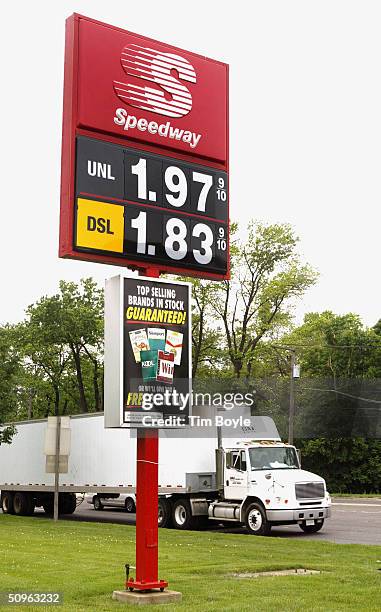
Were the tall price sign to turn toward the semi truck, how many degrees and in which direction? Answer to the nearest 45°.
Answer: approximately 135° to its left

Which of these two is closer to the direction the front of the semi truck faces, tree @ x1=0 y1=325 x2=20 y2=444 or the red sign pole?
the red sign pole

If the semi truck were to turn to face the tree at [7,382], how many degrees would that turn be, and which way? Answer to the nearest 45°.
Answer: approximately 180°

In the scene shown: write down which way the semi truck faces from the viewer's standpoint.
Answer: facing the viewer and to the right of the viewer

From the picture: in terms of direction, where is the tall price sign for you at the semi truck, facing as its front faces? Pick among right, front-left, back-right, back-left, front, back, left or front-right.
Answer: front-right

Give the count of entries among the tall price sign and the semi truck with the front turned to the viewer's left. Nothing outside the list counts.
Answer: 0

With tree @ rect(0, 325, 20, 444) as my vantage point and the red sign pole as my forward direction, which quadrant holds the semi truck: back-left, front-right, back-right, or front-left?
front-left
